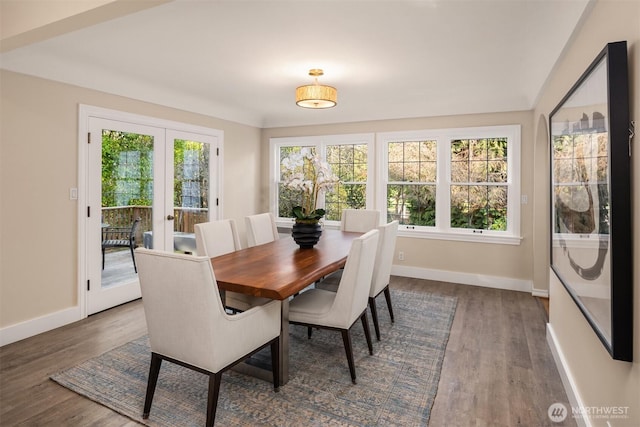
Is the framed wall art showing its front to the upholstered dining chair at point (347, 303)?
yes

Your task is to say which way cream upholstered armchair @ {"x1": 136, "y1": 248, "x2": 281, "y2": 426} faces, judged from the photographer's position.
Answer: facing away from the viewer and to the right of the viewer

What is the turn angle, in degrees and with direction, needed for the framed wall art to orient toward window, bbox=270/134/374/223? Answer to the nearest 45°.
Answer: approximately 45° to its right

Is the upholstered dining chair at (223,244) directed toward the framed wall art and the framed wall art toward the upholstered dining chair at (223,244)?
yes

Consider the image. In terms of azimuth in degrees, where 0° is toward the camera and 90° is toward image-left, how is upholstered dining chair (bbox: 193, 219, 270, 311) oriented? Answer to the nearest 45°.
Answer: approximately 315°

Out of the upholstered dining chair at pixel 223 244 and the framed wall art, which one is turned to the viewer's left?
the framed wall art

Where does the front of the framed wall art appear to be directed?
to the viewer's left

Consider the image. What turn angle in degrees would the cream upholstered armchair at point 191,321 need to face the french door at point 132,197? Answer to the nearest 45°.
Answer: approximately 45° to its left

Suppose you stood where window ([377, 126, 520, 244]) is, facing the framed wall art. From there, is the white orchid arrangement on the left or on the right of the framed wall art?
right

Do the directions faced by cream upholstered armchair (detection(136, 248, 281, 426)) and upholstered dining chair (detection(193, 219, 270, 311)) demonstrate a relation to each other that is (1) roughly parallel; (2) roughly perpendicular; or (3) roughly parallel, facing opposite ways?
roughly perpendicular
